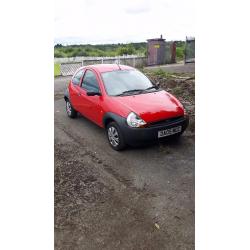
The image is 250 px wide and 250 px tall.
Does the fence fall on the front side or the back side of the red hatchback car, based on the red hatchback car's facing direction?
on the back side

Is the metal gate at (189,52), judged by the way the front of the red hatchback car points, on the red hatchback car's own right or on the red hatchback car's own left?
on the red hatchback car's own left

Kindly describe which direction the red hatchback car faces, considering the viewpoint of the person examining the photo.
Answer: facing the viewer and to the right of the viewer
